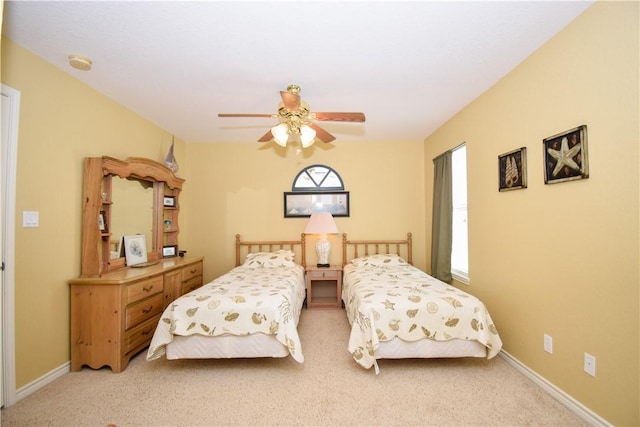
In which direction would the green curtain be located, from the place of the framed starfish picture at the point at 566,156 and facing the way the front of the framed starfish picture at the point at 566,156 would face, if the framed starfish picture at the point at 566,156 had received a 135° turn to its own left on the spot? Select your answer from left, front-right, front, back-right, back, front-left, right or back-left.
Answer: back-left

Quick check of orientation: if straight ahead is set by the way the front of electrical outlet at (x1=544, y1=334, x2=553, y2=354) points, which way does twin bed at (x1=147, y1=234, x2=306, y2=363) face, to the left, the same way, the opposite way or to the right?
to the left

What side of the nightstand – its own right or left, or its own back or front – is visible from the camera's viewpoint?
front

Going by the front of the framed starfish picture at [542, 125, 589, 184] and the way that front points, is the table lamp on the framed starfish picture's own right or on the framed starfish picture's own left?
on the framed starfish picture's own right

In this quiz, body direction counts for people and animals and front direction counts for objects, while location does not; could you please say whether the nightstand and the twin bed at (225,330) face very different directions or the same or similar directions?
same or similar directions

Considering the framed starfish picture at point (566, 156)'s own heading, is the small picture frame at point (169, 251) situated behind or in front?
in front

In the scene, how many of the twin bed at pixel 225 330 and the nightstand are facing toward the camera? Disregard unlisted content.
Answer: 2

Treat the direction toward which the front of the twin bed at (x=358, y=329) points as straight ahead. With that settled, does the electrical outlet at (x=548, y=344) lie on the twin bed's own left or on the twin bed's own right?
on the twin bed's own left

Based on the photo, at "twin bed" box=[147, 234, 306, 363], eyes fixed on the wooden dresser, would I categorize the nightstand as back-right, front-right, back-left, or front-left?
back-right

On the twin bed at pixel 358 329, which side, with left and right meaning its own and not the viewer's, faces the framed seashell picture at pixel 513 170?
left

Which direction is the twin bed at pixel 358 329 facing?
toward the camera

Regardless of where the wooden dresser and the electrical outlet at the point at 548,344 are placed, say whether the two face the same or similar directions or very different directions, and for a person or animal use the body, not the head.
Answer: very different directions

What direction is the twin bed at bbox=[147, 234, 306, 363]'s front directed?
toward the camera

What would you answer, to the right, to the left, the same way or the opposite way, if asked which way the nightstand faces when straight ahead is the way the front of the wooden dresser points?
to the right
